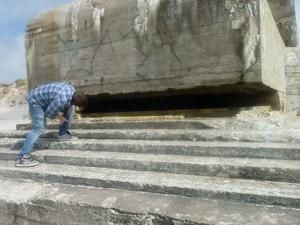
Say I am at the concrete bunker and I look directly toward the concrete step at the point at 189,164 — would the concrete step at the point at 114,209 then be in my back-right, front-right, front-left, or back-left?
front-right

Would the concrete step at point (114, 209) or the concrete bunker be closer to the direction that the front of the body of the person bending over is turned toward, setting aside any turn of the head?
the concrete bunker

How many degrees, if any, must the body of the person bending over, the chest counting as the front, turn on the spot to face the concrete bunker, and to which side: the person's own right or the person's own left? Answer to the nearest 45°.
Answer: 0° — they already face it

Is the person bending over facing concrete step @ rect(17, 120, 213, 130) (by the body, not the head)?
yes

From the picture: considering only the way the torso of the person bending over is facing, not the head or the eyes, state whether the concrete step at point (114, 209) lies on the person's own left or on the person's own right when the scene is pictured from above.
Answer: on the person's own right

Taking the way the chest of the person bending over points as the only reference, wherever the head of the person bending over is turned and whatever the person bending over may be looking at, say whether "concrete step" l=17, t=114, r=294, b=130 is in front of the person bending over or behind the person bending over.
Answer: in front

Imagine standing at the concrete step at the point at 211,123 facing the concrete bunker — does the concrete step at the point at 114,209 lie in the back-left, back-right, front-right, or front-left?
back-left

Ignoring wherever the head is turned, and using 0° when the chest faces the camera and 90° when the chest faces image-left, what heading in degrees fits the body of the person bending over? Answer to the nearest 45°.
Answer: approximately 270°
